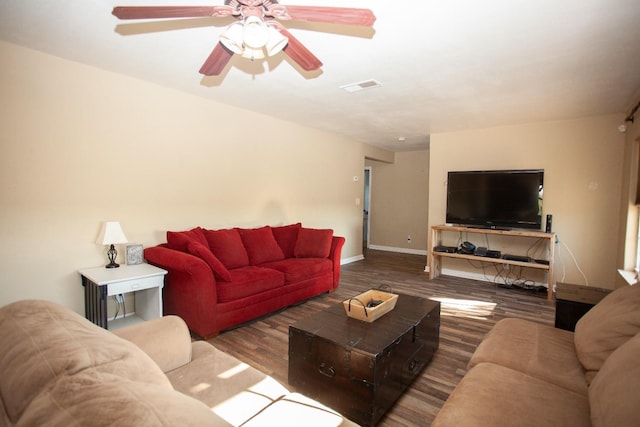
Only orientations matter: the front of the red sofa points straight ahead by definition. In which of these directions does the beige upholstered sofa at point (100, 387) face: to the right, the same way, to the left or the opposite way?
to the left

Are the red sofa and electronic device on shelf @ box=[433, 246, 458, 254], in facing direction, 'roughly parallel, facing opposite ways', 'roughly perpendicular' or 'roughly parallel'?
roughly perpendicular

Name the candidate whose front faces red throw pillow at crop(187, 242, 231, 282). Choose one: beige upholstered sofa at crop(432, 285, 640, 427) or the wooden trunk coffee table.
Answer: the beige upholstered sofa

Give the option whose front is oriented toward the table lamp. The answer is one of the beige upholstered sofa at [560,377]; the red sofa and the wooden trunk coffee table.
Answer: the beige upholstered sofa

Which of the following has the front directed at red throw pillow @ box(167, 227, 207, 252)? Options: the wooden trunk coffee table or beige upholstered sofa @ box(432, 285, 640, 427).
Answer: the beige upholstered sofa

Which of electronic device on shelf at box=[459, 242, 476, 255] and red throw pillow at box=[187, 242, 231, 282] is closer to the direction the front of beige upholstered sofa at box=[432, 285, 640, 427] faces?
the red throw pillow

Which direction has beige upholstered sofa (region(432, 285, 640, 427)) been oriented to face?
to the viewer's left

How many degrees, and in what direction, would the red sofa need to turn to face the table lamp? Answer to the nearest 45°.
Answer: approximately 135° to its right
